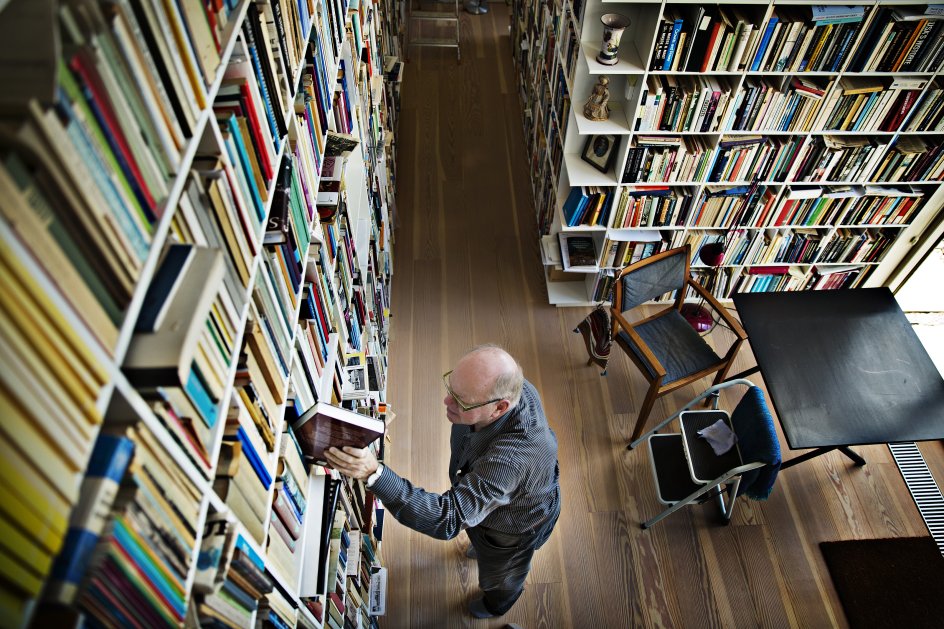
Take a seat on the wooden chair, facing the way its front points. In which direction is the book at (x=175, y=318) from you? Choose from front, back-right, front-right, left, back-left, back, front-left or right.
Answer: front-right

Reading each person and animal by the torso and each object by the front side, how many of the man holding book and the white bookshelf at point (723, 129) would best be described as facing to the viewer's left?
1

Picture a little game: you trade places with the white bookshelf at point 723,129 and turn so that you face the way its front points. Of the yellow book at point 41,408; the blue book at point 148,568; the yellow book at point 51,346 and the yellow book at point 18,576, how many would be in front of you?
4

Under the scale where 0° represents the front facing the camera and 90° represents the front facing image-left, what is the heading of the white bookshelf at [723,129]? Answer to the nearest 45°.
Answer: approximately 0°

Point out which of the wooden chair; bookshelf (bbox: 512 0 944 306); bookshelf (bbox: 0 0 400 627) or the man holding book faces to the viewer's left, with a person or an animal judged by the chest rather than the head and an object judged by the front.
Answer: the man holding book

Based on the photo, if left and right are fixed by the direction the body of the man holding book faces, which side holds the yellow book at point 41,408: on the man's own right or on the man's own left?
on the man's own left

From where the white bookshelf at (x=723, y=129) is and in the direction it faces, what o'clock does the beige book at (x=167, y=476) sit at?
The beige book is roughly at 12 o'clock from the white bookshelf.

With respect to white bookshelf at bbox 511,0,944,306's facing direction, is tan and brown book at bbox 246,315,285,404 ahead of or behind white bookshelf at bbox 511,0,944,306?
ahead

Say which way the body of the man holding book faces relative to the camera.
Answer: to the viewer's left

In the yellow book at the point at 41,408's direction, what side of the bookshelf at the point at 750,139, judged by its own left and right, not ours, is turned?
front

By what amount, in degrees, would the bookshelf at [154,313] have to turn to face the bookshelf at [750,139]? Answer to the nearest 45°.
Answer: approximately 90° to its left

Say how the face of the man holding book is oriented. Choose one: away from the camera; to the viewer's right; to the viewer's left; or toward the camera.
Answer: to the viewer's left
